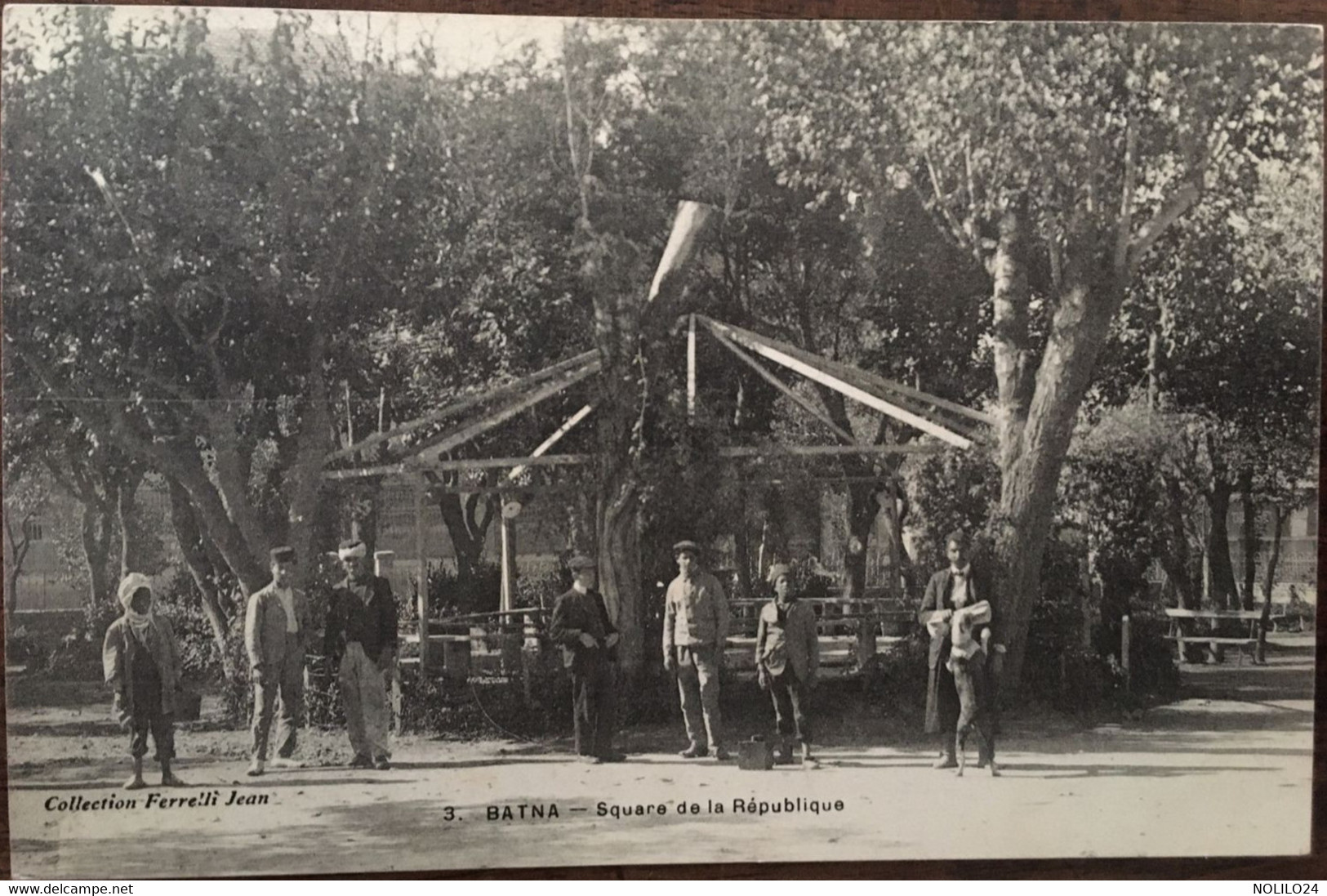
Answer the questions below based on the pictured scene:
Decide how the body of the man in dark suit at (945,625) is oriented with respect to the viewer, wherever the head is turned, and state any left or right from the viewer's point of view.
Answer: facing the viewer

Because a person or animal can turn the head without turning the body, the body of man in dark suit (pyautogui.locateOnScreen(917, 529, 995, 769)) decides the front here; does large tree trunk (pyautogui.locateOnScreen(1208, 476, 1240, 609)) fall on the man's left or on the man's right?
on the man's left

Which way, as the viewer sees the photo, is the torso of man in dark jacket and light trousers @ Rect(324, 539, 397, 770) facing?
toward the camera

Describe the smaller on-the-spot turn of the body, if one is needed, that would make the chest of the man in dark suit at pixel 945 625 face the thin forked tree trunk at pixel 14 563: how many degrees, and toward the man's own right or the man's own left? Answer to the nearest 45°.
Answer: approximately 90° to the man's own right

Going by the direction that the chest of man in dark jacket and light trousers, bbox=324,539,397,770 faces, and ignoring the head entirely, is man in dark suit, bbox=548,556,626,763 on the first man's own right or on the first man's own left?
on the first man's own left

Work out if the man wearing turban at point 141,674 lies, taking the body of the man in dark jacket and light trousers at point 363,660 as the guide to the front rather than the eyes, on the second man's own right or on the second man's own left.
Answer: on the second man's own right

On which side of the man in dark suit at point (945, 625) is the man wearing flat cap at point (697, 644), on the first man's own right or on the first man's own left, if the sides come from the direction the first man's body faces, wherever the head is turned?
on the first man's own right
